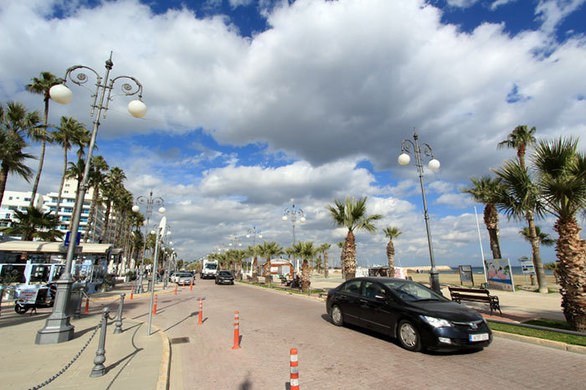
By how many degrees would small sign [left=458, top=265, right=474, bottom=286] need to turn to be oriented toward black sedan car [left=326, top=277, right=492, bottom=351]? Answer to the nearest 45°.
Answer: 0° — it already faces it

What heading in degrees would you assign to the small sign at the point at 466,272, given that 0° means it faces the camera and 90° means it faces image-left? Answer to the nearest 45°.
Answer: approximately 0°

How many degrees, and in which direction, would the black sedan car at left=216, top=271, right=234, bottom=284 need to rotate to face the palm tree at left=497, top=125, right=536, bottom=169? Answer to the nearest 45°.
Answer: approximately 45° to its left

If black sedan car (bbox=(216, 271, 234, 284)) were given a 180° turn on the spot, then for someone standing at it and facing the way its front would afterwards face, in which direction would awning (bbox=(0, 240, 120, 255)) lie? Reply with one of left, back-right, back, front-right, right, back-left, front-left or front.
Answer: back-left

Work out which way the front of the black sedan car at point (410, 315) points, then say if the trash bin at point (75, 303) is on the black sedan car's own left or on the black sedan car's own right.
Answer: on the black sedan car's own right

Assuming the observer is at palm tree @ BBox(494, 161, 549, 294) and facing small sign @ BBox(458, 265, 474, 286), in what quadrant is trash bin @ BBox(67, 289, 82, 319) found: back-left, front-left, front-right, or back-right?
back-left

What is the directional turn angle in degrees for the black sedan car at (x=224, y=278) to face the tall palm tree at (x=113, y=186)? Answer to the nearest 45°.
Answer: approximately 135° to its right

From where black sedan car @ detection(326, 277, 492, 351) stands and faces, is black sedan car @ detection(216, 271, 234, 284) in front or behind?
behind

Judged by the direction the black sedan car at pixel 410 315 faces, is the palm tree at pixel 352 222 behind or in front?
behind

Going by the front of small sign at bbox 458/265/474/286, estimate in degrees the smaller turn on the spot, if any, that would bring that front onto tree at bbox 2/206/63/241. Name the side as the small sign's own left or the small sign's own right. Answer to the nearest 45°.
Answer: approximately 45° to the small sign's own right

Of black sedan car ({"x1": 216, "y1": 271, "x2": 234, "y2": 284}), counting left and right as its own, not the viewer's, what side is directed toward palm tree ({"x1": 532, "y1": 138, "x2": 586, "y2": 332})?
front
